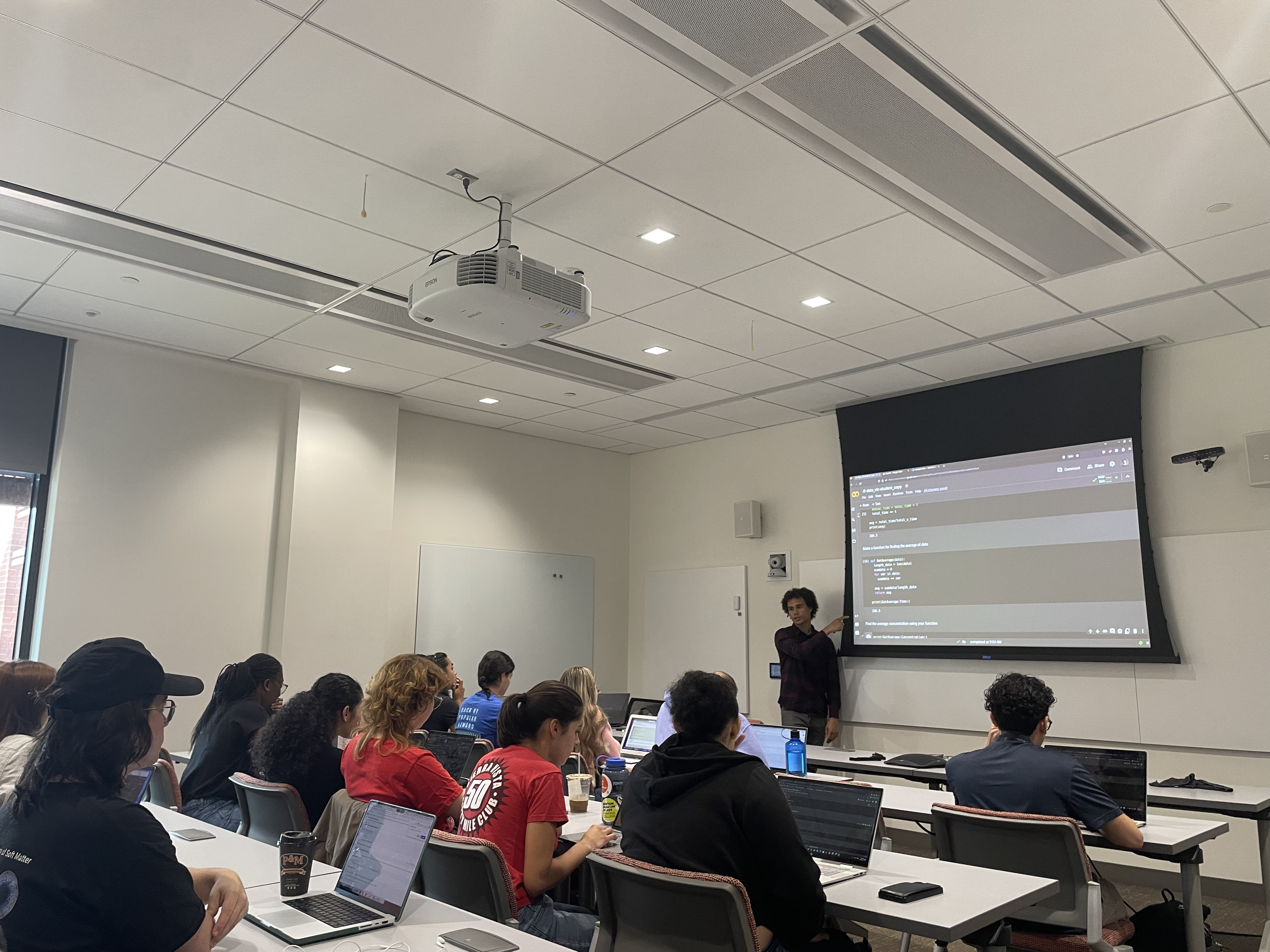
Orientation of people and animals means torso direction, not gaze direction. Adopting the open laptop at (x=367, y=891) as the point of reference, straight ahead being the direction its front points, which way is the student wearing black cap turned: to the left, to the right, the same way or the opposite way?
the opposite way

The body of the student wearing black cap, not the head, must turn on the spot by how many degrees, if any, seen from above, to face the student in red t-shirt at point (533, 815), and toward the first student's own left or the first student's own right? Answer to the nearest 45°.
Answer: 0° — they already face them

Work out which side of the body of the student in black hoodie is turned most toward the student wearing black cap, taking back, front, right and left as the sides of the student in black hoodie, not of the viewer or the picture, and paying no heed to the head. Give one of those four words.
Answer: back

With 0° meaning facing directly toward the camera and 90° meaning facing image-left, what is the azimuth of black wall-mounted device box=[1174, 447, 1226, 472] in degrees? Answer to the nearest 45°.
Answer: approximately 45°

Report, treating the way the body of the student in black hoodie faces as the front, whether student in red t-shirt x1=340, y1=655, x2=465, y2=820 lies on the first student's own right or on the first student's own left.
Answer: on the first student's own left

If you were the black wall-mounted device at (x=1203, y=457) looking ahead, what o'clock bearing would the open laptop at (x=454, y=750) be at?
The open laptop is roughly at 12 o'clock from the black wall-mounted device.

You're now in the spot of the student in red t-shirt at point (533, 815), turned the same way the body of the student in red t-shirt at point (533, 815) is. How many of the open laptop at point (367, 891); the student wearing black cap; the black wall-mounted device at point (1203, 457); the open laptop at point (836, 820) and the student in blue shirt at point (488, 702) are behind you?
2

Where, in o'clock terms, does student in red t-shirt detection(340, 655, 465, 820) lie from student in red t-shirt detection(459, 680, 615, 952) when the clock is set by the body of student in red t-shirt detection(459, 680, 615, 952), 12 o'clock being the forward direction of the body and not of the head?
student in red t-shirt detection(340, 655, 465, 820) is roughly at 9 o'clock from student in red t-shirt detection(459, 680, 615, 952).

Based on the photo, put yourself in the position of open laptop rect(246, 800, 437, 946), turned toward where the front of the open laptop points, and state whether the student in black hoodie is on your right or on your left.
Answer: on your left

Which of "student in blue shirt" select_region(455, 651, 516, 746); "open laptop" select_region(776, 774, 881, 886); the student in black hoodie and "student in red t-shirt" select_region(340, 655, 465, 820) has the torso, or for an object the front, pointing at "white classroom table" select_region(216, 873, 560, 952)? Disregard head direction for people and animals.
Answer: the open laptop

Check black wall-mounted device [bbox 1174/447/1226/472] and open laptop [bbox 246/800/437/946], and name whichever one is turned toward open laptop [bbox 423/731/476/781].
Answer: the black wall-mounted device

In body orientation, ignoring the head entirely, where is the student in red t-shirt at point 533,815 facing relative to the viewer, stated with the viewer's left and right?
facing away from the viewer and to the right of the viewer

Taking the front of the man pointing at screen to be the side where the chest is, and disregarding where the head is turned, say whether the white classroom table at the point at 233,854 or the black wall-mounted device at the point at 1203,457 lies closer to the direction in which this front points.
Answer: the white classroom table

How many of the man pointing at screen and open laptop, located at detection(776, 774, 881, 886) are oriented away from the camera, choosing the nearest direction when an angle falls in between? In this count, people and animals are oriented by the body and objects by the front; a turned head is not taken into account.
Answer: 0

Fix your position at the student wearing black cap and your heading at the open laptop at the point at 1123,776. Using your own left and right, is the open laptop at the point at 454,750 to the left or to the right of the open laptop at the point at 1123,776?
left

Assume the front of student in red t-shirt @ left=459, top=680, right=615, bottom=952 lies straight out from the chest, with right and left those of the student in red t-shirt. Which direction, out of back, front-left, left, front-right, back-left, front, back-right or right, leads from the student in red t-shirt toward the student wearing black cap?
back

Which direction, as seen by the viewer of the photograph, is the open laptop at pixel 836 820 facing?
facing the viewer and to the left of the viewer

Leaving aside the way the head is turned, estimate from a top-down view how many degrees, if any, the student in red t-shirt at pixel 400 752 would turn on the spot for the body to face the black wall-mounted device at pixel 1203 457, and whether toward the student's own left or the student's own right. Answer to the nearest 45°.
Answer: approximately 45° to the student's own right

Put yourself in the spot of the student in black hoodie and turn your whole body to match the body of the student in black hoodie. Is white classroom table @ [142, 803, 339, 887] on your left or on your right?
on your left
